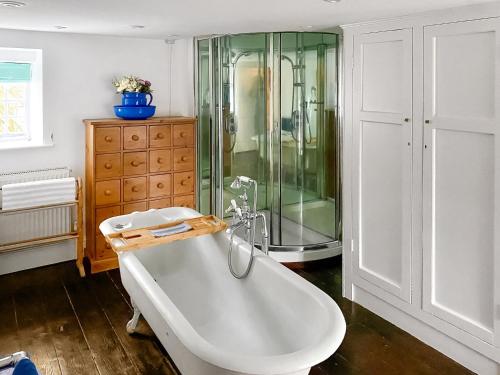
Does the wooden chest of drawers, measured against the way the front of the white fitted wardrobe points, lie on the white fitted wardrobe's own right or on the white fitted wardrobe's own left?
on the white fitted wardrobe's own right

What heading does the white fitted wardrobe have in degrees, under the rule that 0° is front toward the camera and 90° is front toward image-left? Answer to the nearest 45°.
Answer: approximately 45°

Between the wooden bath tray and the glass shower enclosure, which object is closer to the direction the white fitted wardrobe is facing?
the wooden bath tray

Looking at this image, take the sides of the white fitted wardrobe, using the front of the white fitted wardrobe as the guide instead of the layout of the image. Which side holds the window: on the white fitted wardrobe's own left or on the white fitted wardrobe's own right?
on the white fitted wardrobe's own right

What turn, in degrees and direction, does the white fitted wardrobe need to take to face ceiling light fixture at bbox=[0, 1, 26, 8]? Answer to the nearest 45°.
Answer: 0° — it already faces it

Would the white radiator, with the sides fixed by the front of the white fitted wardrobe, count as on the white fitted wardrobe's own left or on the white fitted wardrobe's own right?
on the white fitted wardrobe's own right
